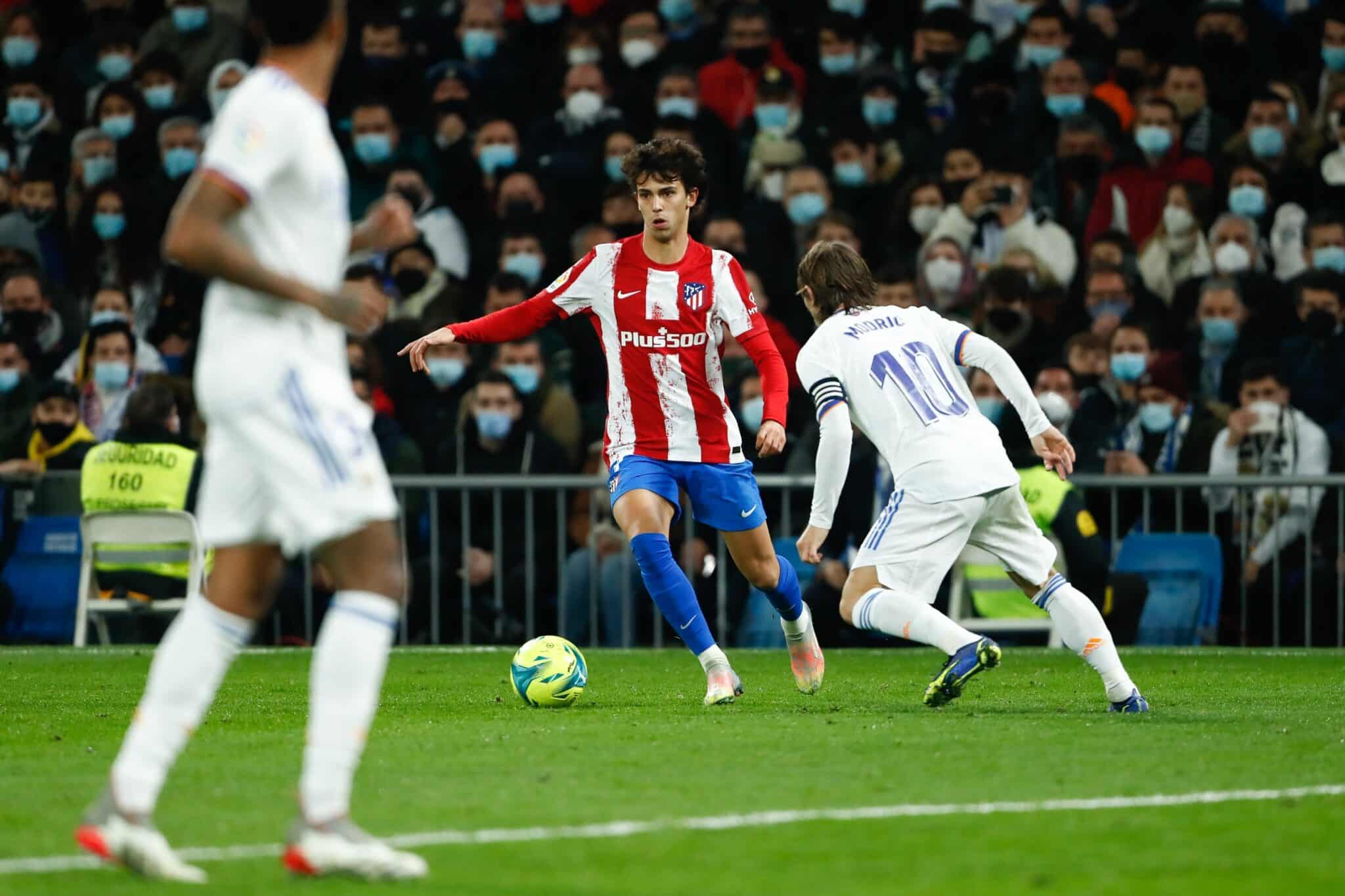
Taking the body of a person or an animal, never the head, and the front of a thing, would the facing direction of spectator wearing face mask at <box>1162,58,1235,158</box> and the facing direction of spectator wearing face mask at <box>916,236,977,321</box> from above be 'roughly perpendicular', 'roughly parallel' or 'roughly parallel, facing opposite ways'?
roughly parallel

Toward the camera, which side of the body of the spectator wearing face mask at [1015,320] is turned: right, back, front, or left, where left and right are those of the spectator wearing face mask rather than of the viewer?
front

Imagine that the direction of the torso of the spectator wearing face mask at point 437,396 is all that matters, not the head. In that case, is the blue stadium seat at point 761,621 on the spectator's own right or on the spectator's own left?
on the spectator's own left

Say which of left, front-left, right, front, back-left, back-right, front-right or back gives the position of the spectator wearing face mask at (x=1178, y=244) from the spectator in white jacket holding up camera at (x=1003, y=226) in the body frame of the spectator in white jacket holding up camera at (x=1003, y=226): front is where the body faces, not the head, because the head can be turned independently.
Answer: left

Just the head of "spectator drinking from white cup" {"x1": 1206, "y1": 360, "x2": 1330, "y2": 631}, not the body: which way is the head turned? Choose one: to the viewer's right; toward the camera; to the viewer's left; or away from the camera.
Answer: toward the camera

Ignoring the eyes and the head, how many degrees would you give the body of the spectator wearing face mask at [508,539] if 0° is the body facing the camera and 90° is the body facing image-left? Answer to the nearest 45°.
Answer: approximately 0°

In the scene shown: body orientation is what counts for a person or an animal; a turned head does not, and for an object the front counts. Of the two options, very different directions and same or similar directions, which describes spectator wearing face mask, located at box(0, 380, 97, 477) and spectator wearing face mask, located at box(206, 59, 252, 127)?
same or similar directions

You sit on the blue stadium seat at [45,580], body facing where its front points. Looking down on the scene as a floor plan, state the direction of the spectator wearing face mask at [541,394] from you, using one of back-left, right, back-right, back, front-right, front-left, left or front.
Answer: left

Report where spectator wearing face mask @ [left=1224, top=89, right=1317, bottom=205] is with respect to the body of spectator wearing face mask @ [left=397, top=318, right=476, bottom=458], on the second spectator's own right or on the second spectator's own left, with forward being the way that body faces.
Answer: on the second spectator's own left

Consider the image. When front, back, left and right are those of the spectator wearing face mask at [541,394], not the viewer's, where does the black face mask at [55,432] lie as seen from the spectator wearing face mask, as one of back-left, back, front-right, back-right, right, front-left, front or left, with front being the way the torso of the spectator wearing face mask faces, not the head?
right

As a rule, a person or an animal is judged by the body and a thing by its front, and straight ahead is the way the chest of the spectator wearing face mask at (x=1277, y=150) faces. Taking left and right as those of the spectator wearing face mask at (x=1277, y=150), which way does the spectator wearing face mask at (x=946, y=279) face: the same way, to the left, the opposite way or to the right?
the same way

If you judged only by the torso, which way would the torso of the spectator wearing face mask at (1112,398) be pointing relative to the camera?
toward the camera

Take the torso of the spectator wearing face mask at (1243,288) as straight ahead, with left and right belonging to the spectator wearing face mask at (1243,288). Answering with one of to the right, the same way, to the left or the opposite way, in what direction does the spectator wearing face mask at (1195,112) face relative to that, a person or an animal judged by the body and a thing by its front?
the same way

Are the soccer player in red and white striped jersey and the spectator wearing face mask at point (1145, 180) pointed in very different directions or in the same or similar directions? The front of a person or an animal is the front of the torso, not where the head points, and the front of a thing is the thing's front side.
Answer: same or similar directions

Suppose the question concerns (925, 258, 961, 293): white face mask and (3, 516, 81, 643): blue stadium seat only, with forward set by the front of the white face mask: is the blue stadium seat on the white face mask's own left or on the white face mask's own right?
on the white face mask's own right

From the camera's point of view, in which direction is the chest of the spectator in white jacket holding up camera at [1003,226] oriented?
toward the camera
